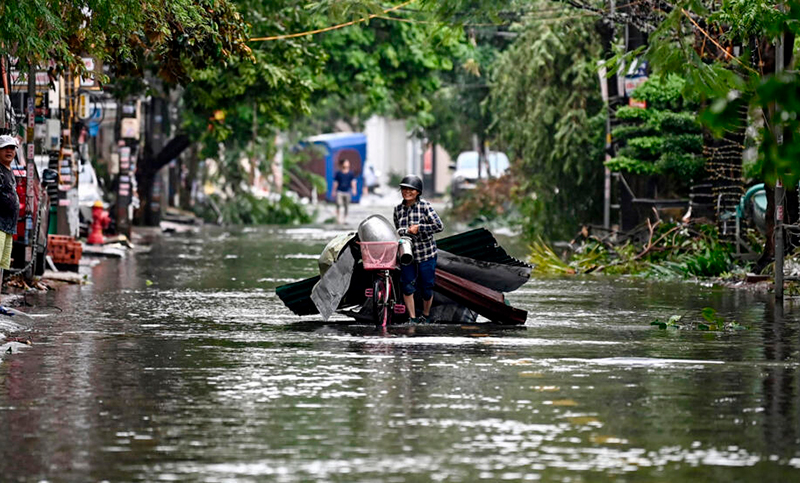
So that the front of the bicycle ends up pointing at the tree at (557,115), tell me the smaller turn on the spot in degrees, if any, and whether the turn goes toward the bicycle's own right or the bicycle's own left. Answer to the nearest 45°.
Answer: approximately 180°

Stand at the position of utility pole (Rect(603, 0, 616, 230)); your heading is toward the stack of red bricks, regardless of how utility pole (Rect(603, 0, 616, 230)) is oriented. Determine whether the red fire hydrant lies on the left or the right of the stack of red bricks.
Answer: right

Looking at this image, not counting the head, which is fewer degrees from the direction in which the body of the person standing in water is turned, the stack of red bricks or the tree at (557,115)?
the stack of red bricks

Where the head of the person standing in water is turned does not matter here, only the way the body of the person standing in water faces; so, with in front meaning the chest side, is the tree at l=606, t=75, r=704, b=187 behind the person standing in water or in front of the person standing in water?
behind

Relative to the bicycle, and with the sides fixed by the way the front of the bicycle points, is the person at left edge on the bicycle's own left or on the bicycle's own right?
on the bicycle's own right

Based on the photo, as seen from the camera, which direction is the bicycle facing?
toward the camera

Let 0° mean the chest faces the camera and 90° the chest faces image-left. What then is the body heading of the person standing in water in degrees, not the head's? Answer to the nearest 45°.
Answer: approximately 45°

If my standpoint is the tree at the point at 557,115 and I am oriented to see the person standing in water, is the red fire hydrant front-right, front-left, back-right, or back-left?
front-right

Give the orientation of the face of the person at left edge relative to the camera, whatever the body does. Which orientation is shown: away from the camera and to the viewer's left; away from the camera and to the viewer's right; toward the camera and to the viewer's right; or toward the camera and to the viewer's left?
toward the camera and to the viewer's right
